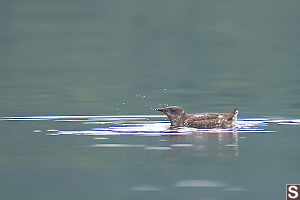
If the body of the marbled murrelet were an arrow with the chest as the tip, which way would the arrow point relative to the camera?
to the viewer's left
